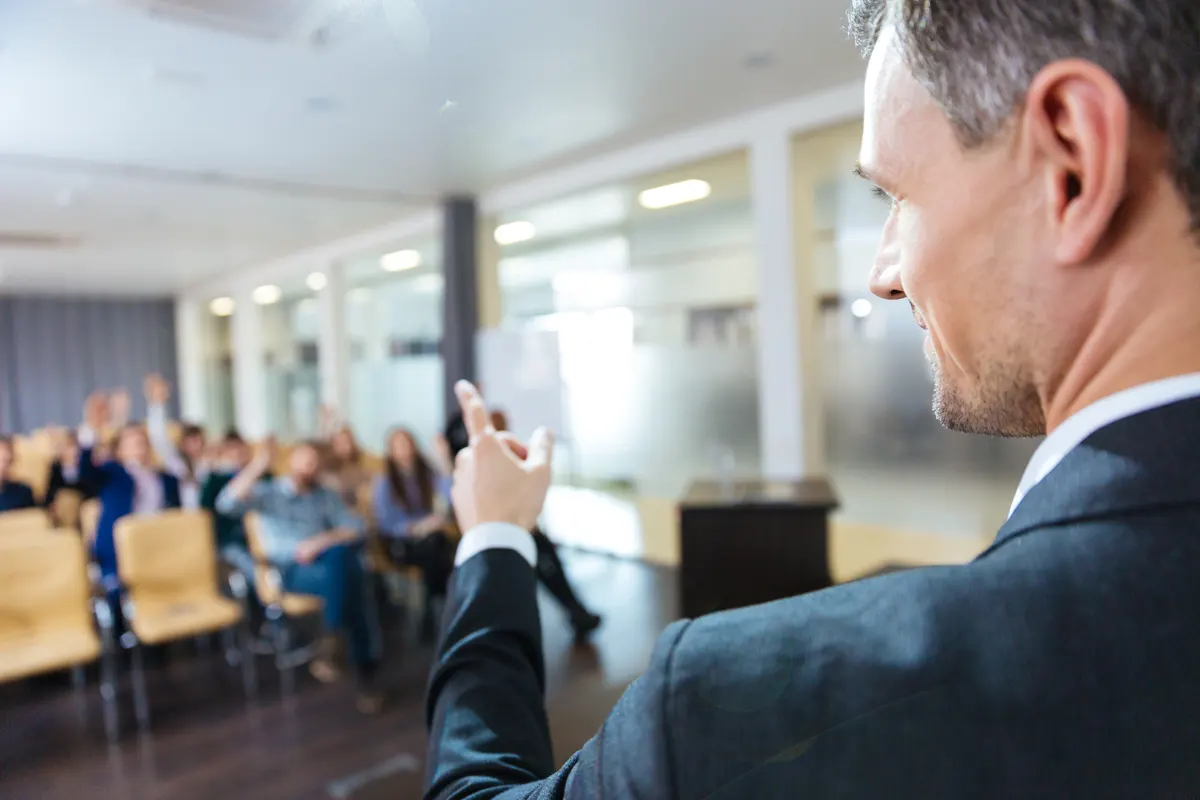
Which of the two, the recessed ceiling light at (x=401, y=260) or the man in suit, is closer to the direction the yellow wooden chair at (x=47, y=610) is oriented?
the man in suit

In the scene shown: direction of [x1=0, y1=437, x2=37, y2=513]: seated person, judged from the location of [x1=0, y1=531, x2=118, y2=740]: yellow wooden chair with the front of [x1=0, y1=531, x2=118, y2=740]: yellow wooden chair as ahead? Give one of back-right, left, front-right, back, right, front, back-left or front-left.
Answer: back-left

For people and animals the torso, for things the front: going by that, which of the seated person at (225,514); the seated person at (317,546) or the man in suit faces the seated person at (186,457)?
the man in suit

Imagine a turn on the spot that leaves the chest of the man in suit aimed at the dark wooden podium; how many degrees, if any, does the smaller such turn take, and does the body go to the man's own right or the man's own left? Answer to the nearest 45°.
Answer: approximately 45° to the man's own right

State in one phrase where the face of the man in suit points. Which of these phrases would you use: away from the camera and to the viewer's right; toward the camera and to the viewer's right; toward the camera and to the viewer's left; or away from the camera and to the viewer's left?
away from the camera and to the viewer's left

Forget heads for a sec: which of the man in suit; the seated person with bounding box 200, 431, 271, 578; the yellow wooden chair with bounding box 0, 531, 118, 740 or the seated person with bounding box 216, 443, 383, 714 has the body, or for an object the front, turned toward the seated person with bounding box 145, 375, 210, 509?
the man in suit

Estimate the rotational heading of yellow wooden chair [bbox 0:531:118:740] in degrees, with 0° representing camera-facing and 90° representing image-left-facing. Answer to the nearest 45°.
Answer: approximately 315°

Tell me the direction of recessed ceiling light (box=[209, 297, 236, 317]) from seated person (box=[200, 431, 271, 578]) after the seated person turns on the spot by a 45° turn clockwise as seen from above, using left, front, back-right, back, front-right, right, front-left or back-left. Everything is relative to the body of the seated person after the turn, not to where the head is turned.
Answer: back
